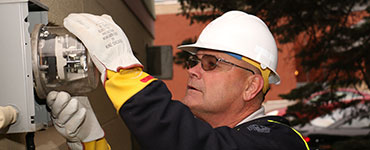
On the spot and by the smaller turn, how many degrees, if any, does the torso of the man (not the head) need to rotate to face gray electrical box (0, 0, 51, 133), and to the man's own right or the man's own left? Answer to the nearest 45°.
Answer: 0° — they already face it

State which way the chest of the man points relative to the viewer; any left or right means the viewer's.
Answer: facing to the left of the viewer

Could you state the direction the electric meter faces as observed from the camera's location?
facing to the right of the viewer
